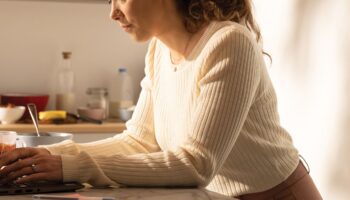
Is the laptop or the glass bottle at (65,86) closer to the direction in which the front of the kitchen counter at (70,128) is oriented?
the laptop

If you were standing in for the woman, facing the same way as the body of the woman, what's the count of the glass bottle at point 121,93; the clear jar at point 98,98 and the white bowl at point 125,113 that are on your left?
0

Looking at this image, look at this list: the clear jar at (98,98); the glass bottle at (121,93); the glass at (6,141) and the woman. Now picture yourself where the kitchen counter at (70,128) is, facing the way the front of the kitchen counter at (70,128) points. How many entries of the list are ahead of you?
2

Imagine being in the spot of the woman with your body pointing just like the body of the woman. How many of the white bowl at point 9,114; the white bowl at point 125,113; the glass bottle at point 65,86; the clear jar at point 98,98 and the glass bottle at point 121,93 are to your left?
0

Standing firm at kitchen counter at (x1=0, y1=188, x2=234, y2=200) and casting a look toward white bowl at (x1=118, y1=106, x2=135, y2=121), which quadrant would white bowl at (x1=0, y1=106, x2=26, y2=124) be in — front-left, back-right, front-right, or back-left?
front-left

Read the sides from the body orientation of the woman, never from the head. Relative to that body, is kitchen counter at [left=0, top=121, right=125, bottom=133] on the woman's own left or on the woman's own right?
on the woman's own right

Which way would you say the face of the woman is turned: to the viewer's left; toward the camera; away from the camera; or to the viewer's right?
to the viewer's left

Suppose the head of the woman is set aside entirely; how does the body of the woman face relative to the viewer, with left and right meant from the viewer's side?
facing the viewer and to the left of the viewer

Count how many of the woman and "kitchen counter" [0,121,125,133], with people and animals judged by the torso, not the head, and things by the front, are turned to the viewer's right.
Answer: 0

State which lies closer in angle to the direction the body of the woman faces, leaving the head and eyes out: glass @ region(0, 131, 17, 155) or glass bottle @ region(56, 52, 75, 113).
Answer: the glass

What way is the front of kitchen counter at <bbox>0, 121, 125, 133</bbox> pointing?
toward the camera

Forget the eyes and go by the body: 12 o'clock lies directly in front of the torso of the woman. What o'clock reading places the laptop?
The laptop is roughly at 12 o'clock from the woman.

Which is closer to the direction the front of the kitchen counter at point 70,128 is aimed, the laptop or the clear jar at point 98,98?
the laptop

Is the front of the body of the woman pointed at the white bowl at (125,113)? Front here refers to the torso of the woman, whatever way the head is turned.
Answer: no
